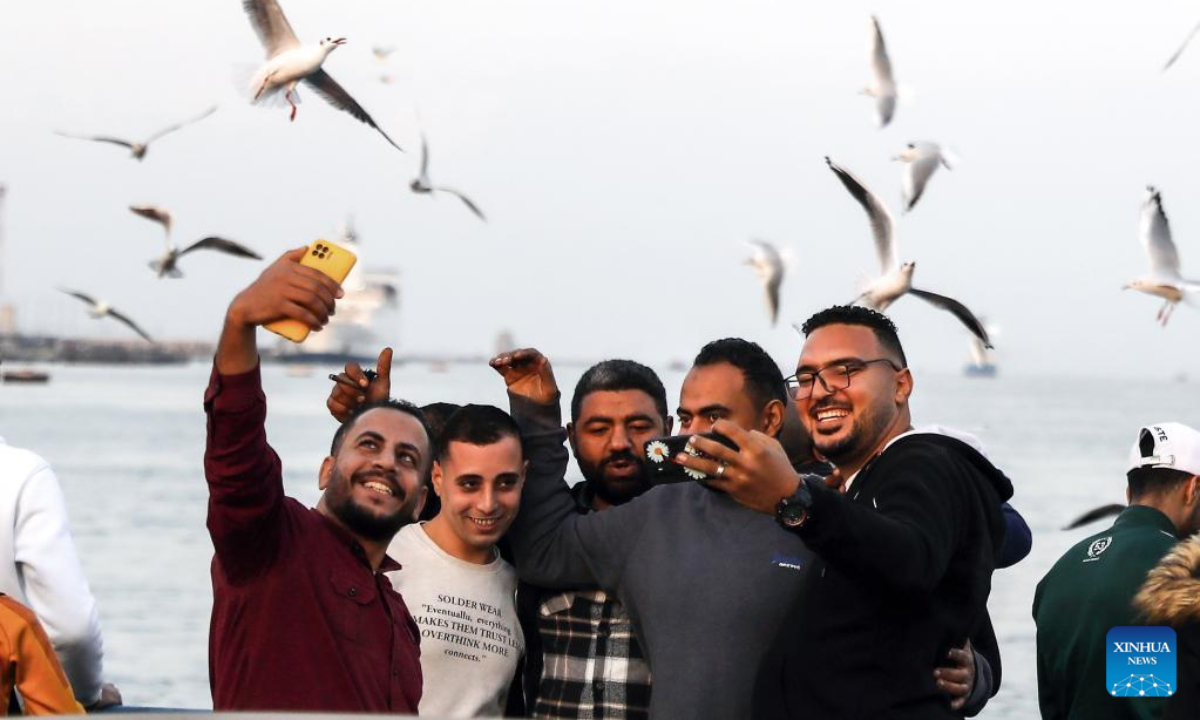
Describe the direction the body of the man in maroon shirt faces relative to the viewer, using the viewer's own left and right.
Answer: facing the viewer and to the right of the viewer

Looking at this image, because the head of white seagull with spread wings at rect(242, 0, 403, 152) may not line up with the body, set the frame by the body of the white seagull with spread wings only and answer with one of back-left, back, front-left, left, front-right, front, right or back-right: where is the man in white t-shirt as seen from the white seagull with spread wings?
right

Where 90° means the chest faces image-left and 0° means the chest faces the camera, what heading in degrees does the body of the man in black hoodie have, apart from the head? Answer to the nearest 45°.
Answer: approximately 45°

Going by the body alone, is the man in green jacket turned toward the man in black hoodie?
no

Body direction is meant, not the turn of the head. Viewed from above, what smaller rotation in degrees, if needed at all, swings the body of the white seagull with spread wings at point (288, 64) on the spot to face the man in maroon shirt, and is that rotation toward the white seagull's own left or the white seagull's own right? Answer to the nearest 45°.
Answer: approximately 90° to the white seagull's own right

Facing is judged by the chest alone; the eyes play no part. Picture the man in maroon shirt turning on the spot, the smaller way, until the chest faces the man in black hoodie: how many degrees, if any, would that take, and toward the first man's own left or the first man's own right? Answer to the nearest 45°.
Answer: approximately 45° to the first man's own left

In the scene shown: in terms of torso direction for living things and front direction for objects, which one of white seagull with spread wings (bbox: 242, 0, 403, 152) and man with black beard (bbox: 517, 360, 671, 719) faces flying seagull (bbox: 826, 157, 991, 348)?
the white seagull with spread wings

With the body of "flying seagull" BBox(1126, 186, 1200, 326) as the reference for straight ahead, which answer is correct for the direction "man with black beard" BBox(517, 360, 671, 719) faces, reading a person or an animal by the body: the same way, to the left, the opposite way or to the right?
to the left

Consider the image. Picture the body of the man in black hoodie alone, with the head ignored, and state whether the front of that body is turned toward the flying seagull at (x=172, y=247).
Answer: no
